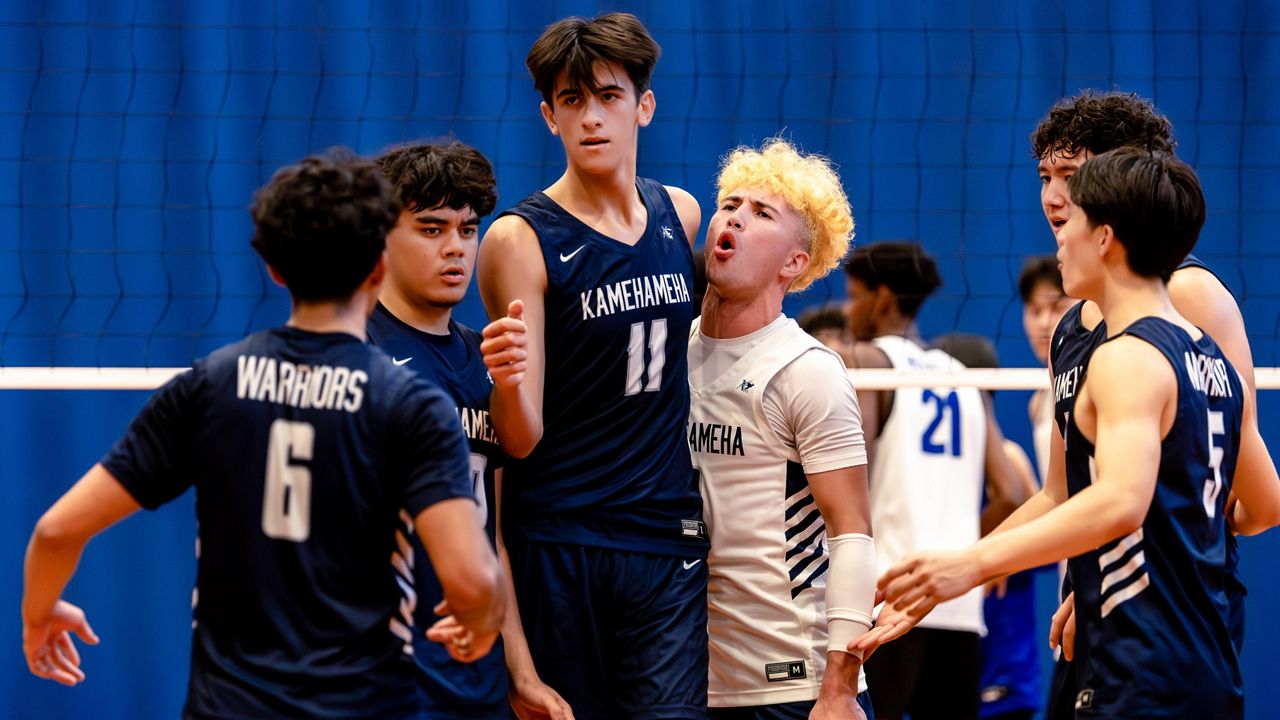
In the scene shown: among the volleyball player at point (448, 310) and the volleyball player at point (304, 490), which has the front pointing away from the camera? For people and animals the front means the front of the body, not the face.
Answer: the volleyball player at point (304, 490)

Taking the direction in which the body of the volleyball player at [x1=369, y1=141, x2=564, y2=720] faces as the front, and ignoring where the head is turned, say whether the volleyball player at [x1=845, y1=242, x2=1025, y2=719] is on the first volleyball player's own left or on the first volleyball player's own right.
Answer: on the first volleyball player's own left

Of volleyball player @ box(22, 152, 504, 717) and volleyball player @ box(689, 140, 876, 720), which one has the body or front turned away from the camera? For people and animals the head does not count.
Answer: volleyball player @ box(22, 152, 504, 717)

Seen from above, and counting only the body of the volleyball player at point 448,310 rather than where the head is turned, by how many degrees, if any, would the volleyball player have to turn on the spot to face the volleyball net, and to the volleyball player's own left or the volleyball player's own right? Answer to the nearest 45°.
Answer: approximately 135° to the volleyball player's own left

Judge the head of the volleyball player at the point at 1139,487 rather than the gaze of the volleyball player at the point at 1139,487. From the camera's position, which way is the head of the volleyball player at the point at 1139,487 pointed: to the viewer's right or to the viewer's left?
to the viewer's left

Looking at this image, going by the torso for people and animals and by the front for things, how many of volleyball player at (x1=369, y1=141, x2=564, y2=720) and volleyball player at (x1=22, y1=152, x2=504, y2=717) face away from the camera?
1

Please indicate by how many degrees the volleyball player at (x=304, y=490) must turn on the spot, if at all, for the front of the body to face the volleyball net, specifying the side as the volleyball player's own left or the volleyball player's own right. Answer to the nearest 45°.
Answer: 0° — they already face it

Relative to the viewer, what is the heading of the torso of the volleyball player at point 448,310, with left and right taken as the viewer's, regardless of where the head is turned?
facing the viewer and to the right of the viewer

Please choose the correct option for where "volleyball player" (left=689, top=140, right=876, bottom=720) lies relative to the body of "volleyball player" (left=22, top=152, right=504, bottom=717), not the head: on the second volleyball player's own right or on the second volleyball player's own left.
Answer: on the second volleyball player's own right

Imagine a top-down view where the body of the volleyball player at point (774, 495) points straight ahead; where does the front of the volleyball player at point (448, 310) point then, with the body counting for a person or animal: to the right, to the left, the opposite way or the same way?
to the left

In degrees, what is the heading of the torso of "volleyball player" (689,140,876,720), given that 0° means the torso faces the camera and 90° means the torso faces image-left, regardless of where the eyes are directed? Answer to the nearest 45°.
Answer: approximately 45°

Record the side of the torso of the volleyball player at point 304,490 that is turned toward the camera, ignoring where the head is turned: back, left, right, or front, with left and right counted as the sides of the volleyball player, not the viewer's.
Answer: back

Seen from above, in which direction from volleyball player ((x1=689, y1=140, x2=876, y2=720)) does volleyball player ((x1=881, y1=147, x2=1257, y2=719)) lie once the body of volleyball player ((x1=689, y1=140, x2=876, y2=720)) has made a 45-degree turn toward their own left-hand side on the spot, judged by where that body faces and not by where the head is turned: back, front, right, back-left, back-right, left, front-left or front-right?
front-left
